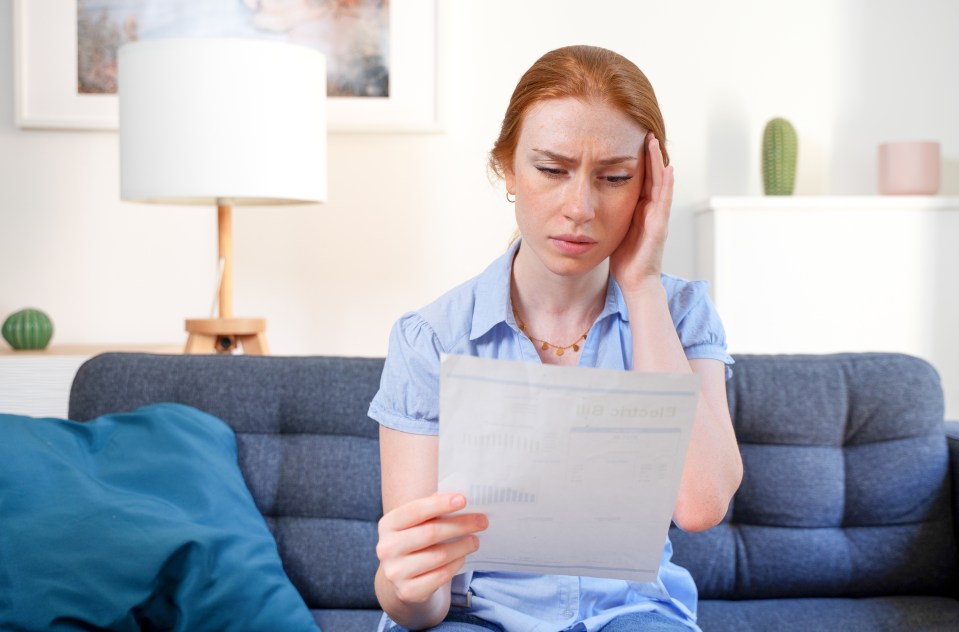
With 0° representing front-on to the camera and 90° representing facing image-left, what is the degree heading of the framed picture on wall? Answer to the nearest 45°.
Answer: approximately 0°

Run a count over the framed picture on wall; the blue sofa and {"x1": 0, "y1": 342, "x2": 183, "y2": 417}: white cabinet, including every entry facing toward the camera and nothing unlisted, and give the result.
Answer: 3

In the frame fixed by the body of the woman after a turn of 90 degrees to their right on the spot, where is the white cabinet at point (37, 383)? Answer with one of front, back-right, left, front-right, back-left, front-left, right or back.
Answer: front-right

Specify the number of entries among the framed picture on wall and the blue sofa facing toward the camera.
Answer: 2

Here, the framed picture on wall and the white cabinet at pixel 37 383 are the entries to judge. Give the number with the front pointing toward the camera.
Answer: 2

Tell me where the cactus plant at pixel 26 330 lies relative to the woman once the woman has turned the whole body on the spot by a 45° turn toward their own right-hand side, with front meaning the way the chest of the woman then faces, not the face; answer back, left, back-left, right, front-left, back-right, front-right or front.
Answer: right

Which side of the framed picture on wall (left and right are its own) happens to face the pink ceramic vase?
left
